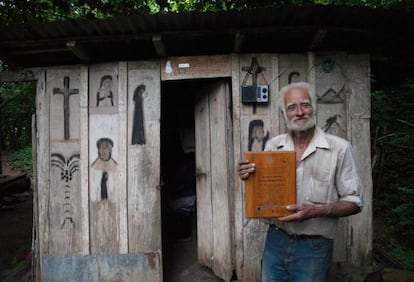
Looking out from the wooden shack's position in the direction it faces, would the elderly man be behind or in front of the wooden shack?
in front

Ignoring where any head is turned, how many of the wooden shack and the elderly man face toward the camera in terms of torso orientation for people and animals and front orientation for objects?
2

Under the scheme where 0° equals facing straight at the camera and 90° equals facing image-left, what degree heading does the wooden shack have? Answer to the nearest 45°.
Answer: approximately 0°
